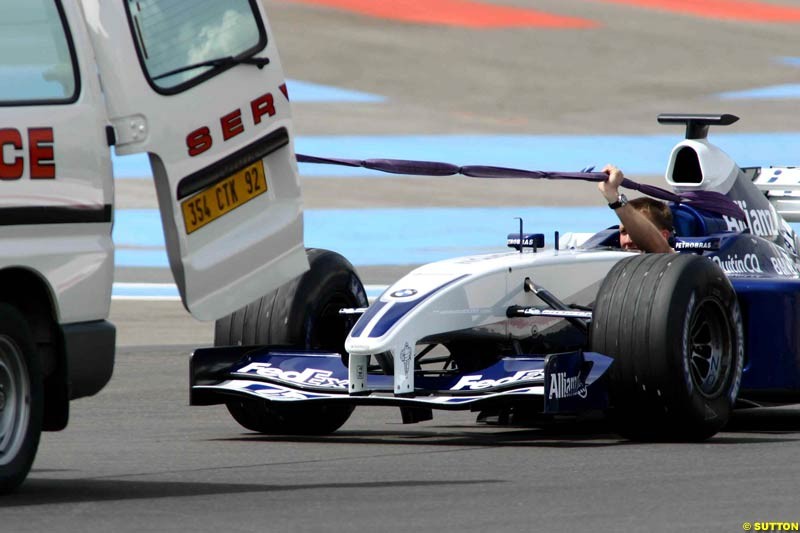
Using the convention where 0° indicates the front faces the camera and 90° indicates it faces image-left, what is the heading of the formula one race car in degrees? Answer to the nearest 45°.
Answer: approximately 45°

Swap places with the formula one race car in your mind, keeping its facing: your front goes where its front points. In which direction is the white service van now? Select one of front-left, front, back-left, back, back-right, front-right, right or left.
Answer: front
